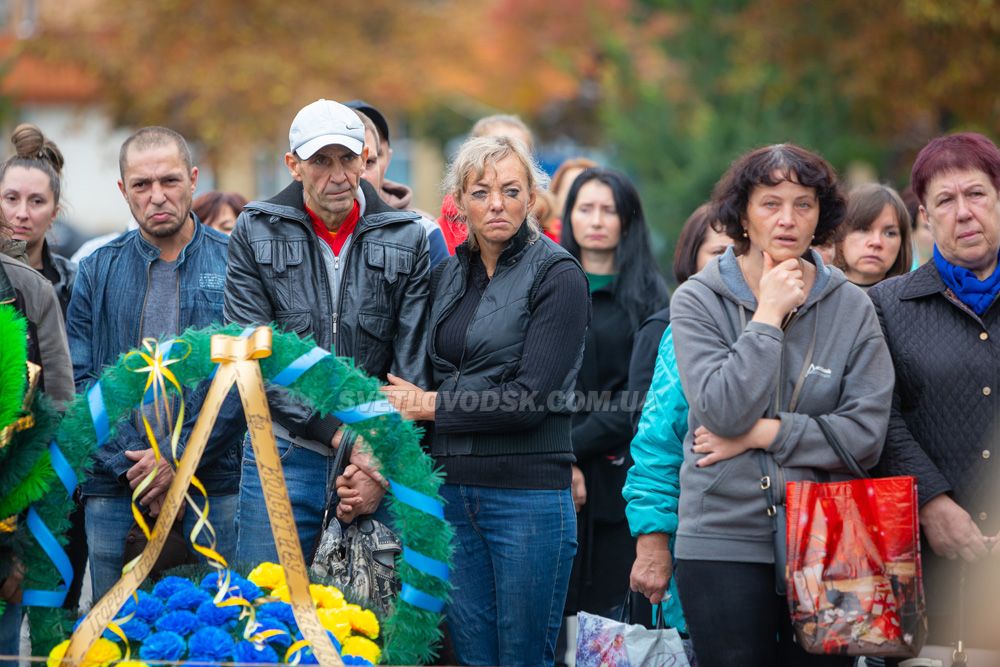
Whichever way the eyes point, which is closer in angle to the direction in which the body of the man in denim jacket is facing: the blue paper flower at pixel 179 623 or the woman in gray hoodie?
the blue paper flower

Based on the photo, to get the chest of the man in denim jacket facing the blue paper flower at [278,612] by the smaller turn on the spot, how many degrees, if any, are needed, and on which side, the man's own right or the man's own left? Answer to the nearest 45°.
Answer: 0° — they already face it

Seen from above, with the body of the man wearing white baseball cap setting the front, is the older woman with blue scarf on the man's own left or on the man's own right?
on the man's own left

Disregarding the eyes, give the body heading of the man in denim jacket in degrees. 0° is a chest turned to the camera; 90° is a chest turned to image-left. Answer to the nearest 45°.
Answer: approximately 0°

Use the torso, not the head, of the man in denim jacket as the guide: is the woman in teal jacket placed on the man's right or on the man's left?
on the man's left
